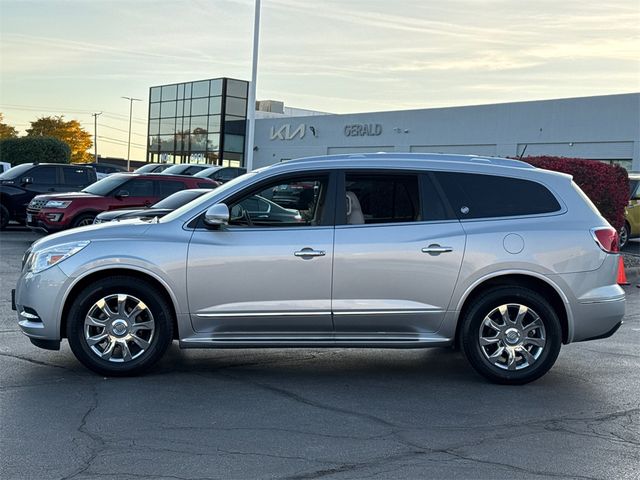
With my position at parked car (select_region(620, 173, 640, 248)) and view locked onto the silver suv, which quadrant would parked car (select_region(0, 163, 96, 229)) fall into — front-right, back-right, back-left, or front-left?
front-right

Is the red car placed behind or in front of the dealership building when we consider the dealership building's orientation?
in front

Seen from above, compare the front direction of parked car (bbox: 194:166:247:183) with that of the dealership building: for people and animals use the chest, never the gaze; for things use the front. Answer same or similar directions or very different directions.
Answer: same or similar directions

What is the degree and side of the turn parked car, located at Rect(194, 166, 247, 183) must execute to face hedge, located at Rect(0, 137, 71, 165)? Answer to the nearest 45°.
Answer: approximately 90° to its right

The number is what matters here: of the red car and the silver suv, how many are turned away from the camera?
0

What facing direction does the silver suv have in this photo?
to the viewer's left

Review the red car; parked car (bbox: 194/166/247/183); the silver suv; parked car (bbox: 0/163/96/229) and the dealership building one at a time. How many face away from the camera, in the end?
0

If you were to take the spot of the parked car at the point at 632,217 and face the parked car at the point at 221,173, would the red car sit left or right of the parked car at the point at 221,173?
left

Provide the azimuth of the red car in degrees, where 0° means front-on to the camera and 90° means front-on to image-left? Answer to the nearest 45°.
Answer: approximately 45°

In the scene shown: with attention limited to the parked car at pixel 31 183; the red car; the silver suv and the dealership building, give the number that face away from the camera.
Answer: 0

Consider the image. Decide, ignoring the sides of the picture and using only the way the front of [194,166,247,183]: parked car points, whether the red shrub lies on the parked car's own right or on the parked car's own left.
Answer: on the parked car's own left

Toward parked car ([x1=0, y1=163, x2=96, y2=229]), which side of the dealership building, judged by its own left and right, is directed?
front

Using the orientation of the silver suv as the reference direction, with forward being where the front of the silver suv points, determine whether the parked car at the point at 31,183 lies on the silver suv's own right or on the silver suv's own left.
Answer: on the silver suv's own right

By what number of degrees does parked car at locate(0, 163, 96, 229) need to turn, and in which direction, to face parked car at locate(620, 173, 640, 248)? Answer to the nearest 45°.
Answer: approximately 90° to its left

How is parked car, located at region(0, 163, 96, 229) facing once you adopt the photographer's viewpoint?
facing the viewer and to the left of the viewer

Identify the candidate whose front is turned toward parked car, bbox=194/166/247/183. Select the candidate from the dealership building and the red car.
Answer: the dealership building
